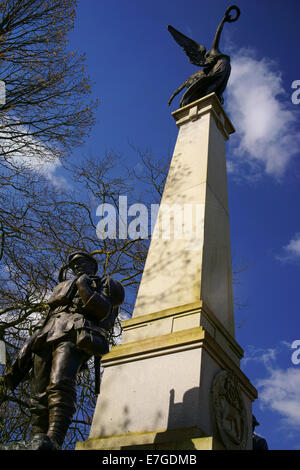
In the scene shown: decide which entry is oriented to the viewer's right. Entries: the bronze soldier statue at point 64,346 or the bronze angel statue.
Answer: the bronze angel statue

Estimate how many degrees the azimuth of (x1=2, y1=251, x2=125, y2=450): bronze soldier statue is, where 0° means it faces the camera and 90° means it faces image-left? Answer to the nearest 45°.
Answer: approximately 45°

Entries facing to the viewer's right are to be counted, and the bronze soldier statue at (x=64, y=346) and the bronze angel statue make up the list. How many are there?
1

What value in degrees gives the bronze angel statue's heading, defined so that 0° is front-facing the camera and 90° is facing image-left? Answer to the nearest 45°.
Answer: approximately 270°
